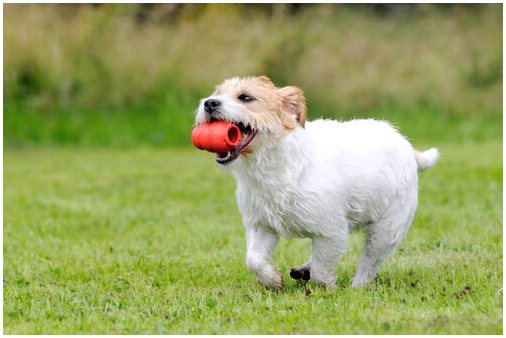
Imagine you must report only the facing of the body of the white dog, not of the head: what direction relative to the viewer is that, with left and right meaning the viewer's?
facing the viewer and to the left of the viewer
